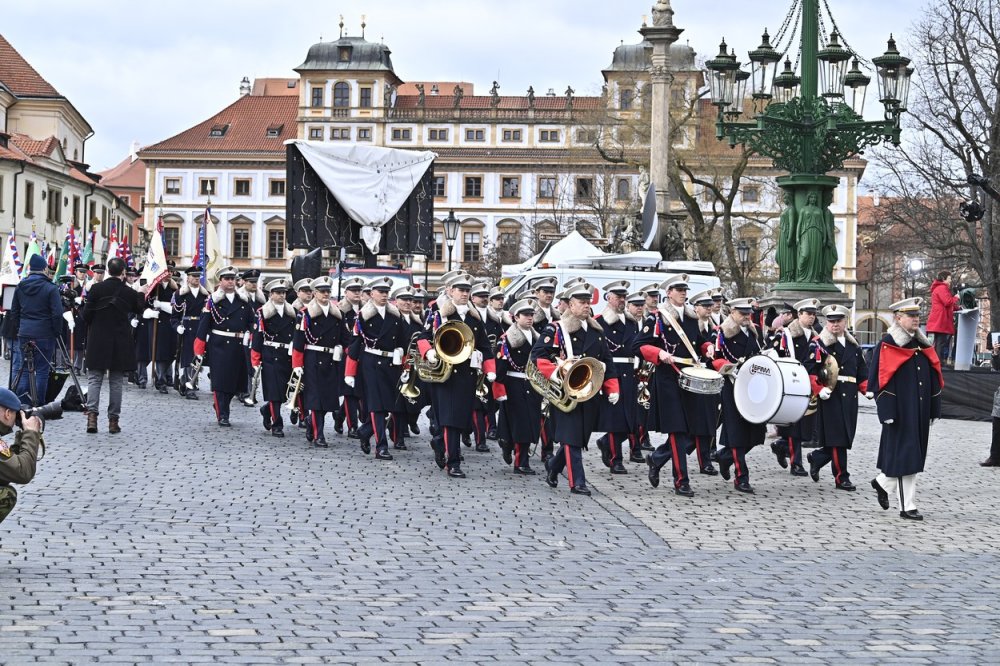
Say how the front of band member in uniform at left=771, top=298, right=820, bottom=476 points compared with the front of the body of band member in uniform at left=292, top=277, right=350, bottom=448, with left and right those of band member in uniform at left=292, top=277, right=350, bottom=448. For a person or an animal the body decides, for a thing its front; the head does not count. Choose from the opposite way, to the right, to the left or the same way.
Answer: the same way

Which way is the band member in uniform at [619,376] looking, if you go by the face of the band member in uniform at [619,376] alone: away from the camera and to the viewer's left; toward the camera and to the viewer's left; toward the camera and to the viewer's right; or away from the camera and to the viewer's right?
toward the camera and to the viewer's right

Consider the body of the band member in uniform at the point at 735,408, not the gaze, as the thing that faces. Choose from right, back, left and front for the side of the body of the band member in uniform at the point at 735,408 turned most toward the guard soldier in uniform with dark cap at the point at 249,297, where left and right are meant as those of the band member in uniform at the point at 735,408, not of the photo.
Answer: back

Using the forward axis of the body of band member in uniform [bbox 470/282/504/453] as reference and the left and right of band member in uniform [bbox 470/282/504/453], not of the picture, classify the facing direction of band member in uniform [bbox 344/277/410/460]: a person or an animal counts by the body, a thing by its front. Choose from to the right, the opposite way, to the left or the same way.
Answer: the same way

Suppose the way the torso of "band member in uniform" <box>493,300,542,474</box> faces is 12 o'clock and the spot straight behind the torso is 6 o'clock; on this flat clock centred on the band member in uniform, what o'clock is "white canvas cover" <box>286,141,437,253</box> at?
The white canvas cover is roughly at 7 o'clock from the band member in uniform.

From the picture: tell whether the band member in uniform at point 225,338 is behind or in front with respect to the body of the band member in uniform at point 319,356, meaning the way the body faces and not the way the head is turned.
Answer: behind

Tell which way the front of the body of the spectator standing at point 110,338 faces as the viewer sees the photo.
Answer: away from the camera

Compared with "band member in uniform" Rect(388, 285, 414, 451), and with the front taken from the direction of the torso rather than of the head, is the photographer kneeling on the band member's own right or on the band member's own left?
on the band member's own right

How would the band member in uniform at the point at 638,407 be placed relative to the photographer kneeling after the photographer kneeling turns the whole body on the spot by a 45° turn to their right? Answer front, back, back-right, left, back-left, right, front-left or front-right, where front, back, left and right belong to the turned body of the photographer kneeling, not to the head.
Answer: left

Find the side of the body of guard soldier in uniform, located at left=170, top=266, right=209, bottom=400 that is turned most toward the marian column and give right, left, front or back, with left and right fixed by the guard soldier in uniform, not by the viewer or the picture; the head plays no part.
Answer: left

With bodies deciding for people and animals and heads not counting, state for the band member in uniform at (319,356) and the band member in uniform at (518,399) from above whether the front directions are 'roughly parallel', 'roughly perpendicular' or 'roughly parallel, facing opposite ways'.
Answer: roughly parallel

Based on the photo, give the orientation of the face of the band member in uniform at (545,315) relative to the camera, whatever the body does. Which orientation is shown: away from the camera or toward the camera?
toward the camera

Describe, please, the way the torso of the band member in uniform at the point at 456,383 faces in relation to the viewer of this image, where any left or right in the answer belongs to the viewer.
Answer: facing the viewer and to the right of the viewer

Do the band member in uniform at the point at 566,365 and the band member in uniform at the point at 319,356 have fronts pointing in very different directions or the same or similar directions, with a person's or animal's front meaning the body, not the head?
same or similar directions

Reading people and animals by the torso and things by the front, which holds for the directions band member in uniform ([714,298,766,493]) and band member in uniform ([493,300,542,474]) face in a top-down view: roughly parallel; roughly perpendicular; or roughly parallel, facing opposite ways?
roughly parallel

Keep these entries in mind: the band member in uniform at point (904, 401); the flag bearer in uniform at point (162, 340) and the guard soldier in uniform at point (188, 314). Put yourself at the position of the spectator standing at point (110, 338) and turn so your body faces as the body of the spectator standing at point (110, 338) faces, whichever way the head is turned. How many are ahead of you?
2

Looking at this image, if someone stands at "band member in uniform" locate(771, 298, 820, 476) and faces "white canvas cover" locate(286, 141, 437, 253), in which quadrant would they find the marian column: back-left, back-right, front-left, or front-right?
front-right

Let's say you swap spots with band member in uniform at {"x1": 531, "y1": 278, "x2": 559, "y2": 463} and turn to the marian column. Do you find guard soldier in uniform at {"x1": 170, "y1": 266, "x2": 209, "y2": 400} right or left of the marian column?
left
